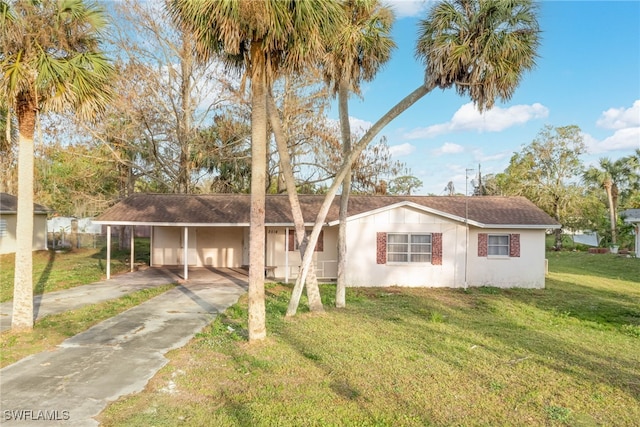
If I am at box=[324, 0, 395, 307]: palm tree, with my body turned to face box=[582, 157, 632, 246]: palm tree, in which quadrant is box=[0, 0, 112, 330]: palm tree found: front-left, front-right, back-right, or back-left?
back-left

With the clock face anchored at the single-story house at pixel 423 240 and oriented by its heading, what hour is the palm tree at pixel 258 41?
The palm tree is roughly at 1 o'clock from the single-story house.

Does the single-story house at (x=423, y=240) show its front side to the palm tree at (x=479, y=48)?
yes

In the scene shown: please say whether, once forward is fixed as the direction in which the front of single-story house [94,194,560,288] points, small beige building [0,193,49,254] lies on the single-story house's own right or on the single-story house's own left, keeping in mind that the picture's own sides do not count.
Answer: on the single-story house's own right

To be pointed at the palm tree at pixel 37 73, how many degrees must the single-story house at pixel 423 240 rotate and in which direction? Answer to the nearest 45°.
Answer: approximately 45° to its right

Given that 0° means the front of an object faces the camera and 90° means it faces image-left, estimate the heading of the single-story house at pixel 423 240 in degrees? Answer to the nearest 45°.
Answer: approximately 0°

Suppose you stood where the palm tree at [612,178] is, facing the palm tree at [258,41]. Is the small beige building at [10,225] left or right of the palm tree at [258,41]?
right

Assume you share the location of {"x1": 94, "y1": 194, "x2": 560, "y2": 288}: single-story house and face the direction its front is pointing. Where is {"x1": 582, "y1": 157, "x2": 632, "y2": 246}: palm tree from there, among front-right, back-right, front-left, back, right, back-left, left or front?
back-left
